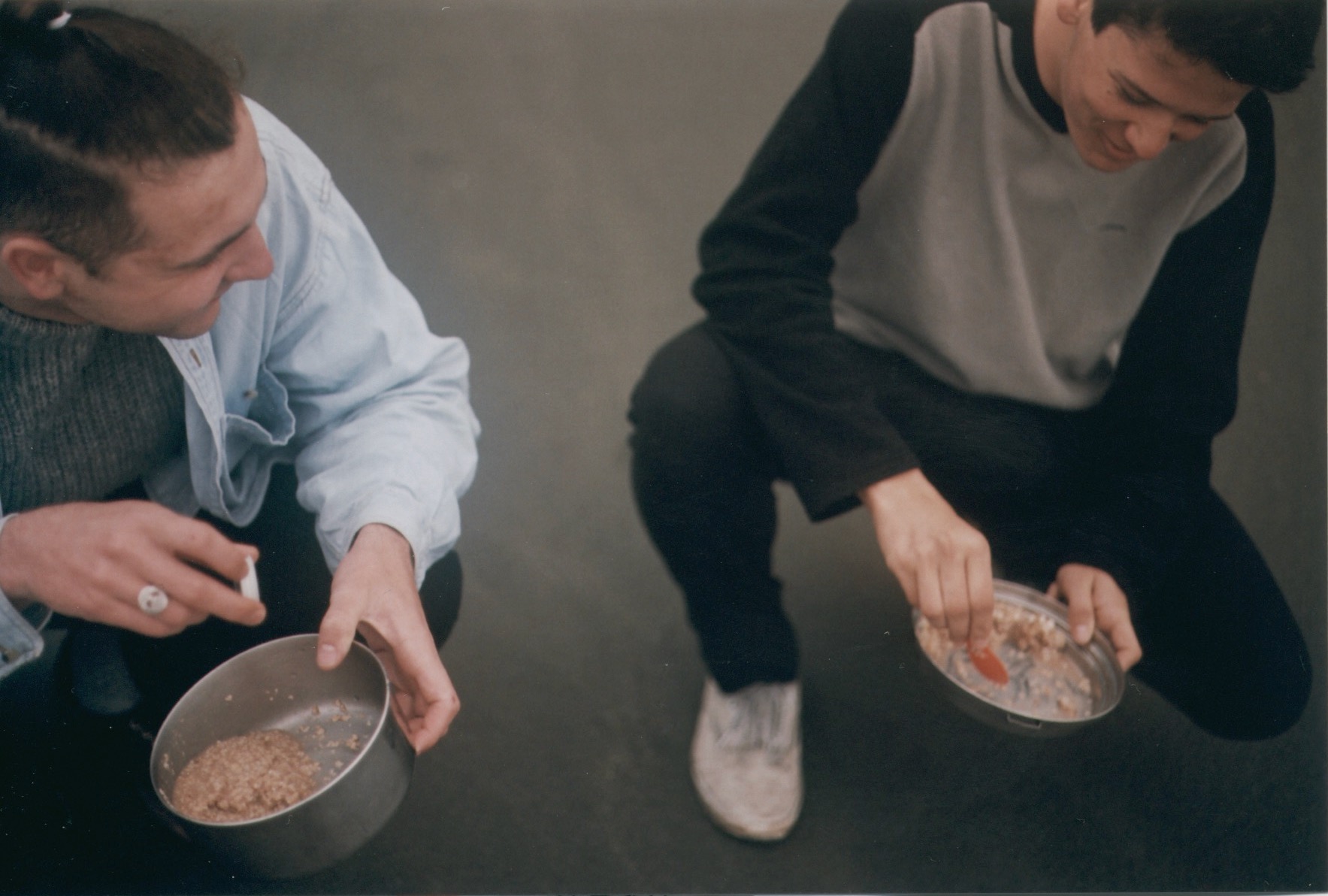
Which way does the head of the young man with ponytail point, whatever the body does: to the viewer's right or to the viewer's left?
to the viewer's right

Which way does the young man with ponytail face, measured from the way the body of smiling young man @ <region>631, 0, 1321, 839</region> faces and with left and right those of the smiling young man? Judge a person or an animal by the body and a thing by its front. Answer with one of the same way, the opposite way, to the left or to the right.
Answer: to the left

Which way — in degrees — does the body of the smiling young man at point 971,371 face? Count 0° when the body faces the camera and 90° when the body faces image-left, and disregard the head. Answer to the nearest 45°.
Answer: approximately 0°

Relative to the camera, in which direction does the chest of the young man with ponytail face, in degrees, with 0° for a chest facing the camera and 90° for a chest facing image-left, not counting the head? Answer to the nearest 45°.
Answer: approximately 315°

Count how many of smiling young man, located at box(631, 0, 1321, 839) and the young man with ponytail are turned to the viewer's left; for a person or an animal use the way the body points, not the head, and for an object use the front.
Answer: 0
